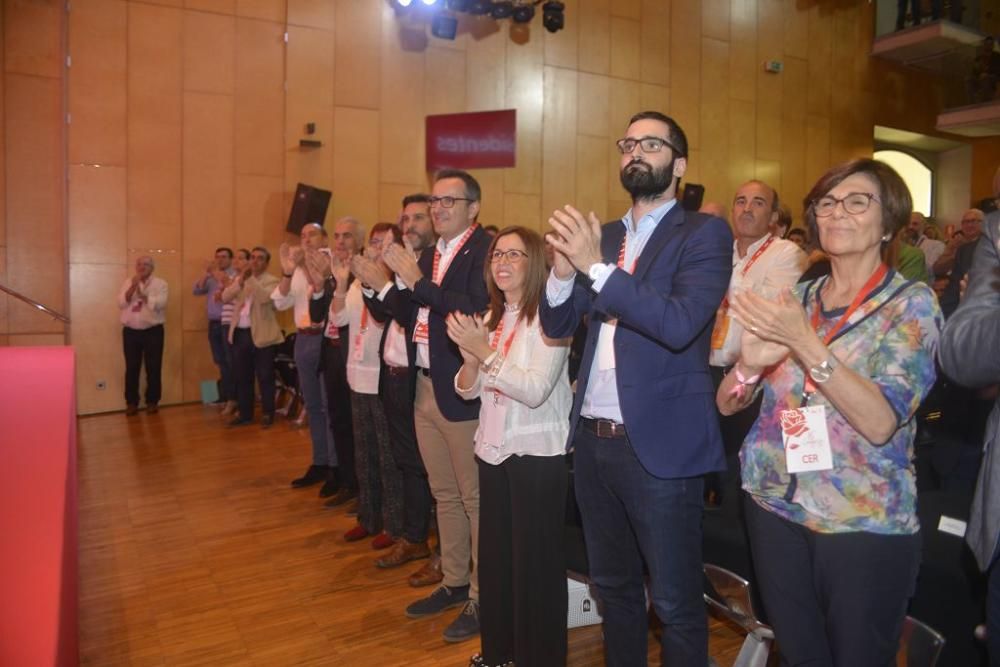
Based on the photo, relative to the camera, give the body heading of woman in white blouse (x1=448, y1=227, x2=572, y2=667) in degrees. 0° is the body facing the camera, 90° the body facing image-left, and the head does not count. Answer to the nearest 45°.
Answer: approximately 45°

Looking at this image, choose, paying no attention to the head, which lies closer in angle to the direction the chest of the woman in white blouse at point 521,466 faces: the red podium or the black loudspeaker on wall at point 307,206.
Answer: the red podium

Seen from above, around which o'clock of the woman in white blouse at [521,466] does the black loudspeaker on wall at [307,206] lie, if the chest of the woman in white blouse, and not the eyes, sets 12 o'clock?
The black loudspeaker on wall is roughly at 4 o'clock from the woman in white blouse.

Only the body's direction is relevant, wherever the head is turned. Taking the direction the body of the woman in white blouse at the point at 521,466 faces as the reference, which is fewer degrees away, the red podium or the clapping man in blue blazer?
the red podium

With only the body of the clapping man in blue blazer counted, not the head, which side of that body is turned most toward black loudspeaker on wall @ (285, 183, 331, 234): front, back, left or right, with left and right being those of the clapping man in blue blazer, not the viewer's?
right

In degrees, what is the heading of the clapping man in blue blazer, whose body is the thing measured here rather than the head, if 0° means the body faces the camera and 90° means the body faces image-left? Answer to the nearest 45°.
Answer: approximately 45°

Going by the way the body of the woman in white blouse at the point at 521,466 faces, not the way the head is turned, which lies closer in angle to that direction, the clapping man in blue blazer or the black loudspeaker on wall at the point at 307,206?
the clapping man in blue blazer
